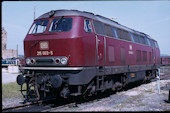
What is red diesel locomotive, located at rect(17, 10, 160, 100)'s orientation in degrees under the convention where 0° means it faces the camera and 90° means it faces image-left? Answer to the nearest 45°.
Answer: approximately 45°
